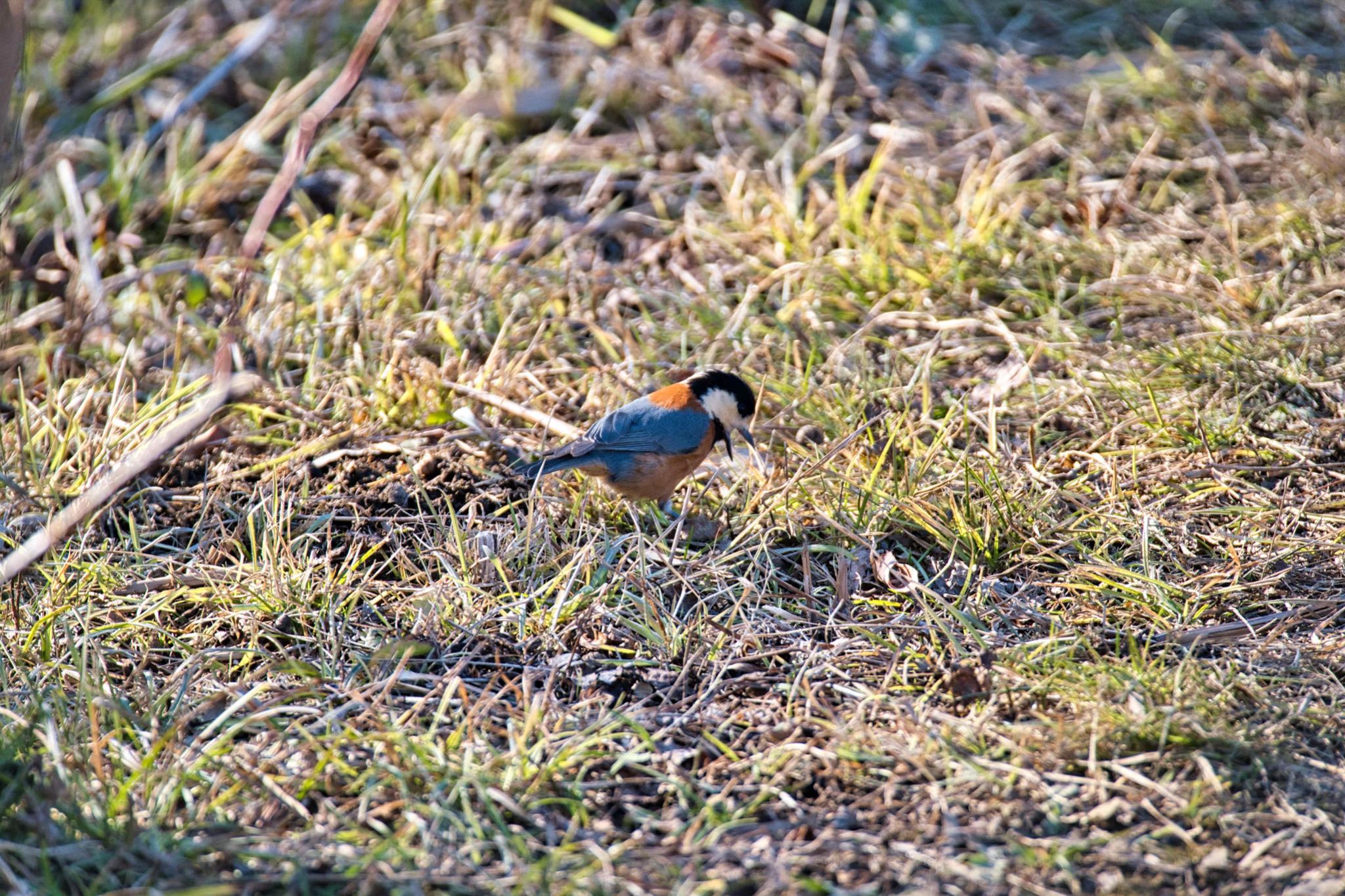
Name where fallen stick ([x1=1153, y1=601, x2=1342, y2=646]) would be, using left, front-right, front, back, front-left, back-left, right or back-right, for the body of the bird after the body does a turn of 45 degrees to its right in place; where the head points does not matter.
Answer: front

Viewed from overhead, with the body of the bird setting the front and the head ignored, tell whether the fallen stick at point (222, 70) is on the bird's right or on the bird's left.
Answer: on the bird's left

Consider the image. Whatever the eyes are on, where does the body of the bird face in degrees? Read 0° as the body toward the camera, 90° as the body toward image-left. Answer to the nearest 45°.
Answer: approximately 270°
